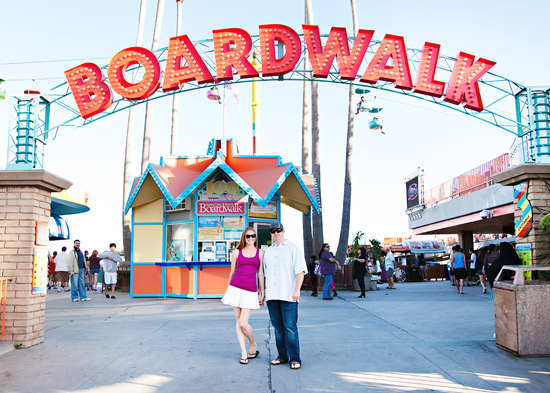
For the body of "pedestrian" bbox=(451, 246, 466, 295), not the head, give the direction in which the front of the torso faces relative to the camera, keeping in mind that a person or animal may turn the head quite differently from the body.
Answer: away from the camera

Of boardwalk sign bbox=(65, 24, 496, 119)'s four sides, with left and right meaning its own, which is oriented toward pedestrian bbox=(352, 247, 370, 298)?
back

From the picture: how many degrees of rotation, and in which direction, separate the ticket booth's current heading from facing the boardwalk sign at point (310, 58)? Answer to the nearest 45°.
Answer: approximately 45° to its left

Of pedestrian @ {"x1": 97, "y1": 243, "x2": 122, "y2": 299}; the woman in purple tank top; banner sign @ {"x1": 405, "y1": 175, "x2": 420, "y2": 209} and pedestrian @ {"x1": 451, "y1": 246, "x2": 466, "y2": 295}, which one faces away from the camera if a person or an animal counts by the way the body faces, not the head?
pedestrian @ {"x1": 451, "y1": 246, "x2": 466, "y2": 295}

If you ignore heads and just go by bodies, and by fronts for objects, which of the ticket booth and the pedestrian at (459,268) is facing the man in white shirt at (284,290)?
the ticket booth

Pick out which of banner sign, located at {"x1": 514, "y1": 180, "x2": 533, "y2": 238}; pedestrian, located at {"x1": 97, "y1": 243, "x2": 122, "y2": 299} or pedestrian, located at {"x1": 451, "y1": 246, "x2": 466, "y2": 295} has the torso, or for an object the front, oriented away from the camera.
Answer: pedestrian, located at {"x1": 451, "y1": 246, "x2": 466, "y2": 295}

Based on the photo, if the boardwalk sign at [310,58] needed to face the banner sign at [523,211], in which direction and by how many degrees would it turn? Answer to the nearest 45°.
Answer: approximately 45° to its left

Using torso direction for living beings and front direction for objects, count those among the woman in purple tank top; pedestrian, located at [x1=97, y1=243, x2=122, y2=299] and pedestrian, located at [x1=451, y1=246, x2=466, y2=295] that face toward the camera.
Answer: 2

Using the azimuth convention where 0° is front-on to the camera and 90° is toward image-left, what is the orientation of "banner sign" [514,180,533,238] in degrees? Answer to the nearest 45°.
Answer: approximately 0°

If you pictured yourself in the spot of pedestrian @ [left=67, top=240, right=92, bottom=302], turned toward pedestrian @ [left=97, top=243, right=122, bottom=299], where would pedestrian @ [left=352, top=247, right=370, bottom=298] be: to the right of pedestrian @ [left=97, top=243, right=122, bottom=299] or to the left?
right
